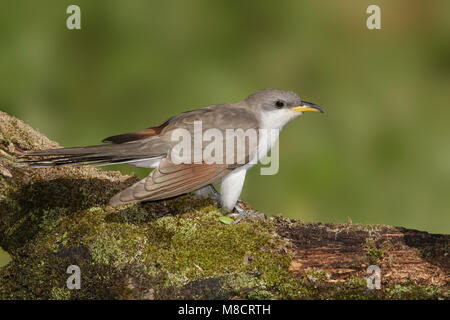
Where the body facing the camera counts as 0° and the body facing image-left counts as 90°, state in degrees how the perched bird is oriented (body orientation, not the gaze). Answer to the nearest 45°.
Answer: approximately 270°
